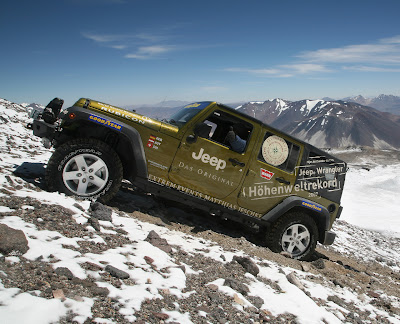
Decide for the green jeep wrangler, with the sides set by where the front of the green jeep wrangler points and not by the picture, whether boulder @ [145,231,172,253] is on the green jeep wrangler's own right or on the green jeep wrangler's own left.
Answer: on the green jeep wrangler's own left

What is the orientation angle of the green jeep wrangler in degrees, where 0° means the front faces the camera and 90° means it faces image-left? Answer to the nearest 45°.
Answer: approximately 90°

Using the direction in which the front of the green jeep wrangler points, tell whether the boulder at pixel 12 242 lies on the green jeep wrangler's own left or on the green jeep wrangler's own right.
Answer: on the green jeep wrangler's own left
